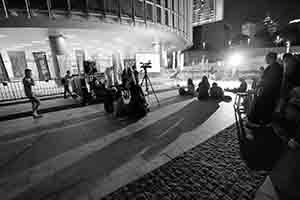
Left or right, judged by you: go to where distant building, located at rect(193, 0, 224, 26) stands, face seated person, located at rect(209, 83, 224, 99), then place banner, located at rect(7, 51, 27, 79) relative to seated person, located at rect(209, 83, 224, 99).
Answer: right

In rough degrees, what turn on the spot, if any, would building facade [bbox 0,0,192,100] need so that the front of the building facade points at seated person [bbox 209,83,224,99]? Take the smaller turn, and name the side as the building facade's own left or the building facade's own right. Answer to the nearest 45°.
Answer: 0° — it already faces them

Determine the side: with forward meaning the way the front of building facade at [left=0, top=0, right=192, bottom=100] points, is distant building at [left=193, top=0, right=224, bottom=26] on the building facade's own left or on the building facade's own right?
on the building facade's own left

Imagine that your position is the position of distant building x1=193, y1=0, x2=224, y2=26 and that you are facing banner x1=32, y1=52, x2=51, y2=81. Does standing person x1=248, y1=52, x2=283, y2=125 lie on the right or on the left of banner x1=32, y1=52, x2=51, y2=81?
left

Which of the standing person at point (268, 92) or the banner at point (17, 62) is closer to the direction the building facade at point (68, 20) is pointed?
the standing person

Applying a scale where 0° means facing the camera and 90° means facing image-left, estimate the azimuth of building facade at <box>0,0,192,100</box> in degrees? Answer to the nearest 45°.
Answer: approximately 315°
